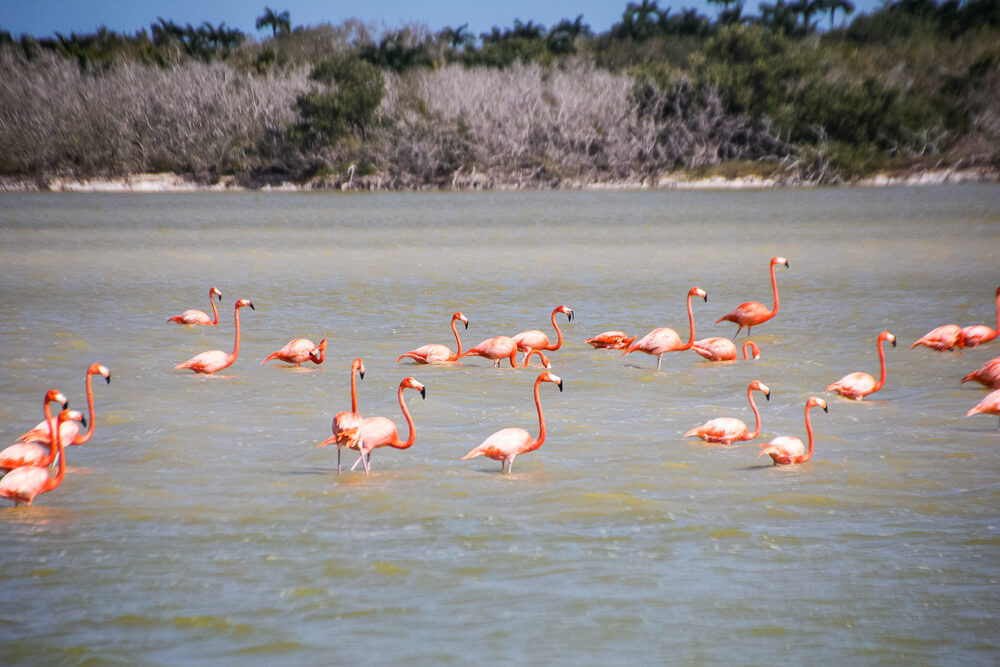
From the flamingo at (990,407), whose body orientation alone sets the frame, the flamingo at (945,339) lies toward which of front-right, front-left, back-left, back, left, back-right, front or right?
left

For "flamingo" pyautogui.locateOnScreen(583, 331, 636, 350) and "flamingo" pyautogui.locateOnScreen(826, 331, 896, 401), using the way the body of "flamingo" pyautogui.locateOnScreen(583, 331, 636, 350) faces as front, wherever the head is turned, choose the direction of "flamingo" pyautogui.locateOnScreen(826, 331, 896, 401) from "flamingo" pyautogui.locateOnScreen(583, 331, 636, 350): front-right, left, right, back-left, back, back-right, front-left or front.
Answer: front-right

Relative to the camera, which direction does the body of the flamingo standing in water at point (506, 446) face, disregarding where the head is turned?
to the viewer's right

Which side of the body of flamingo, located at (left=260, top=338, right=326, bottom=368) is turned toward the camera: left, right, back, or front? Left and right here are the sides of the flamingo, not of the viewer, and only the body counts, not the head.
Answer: right

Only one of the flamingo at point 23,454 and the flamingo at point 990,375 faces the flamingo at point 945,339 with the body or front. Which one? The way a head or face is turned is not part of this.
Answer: the flamingo at point 23,454

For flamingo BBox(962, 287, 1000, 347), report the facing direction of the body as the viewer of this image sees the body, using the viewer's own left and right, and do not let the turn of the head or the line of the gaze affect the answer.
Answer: facing to the right of the viewer

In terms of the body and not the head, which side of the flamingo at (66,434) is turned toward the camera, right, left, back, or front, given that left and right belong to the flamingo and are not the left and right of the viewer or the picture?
right

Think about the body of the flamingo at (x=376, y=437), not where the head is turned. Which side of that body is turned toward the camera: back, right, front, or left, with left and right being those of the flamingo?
right

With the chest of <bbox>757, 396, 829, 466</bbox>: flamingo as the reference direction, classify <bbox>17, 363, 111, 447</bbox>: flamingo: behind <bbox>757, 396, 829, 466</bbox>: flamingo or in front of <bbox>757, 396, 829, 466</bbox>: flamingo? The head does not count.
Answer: behind

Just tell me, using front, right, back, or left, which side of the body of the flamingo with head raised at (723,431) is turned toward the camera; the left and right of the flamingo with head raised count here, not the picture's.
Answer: right
